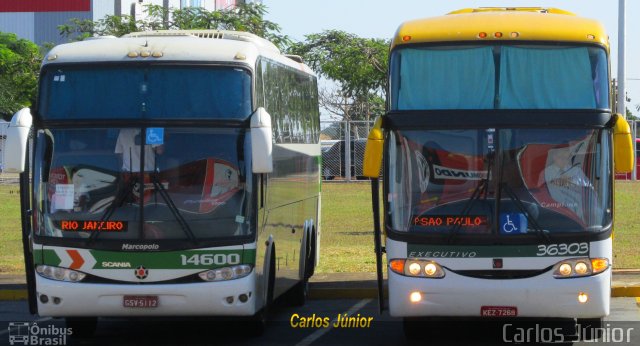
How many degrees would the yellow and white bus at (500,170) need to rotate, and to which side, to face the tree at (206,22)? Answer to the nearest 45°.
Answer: approximately 180°

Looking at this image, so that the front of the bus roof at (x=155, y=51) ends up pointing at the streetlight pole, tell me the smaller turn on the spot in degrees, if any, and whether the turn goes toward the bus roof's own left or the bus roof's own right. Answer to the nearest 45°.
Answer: approximately 135° to the bus roof's own left

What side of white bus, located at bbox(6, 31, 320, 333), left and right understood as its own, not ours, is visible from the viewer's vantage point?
front

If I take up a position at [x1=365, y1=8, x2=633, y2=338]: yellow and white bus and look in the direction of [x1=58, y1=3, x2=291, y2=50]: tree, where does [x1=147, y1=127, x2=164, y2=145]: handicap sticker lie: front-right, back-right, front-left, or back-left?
front-left

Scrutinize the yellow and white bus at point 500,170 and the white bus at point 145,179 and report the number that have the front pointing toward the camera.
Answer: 2

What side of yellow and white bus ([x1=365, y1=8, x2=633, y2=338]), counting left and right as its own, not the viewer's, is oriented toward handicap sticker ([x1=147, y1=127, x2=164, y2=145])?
right

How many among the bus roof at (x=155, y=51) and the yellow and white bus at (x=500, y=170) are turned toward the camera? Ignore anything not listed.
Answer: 2

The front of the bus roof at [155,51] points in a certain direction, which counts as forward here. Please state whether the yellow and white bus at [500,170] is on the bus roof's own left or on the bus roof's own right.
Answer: on the bus roof's own left

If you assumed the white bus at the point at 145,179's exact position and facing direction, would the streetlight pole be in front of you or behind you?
behind

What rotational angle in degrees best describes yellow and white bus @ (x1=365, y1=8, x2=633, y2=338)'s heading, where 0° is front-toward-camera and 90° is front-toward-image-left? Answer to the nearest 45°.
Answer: approximately 0°

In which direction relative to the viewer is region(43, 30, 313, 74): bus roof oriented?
toward the camera
